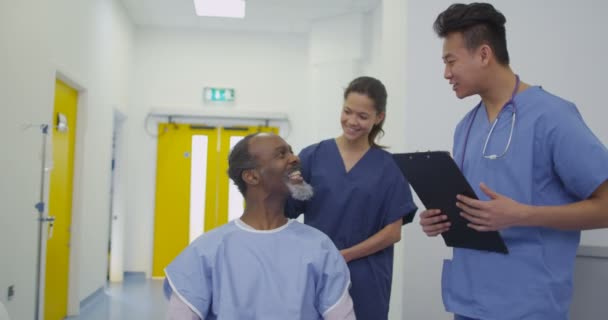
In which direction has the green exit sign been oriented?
toward the camera

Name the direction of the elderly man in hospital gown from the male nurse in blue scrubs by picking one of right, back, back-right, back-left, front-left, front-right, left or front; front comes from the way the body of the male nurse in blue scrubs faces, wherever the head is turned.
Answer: front-right

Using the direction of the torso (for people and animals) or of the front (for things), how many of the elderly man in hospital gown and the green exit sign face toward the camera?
2

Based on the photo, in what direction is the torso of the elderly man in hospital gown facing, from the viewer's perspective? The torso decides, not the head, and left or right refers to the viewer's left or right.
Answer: facing the viewer

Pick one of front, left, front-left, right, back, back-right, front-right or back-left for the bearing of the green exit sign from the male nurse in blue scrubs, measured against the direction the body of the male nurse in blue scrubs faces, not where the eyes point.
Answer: right

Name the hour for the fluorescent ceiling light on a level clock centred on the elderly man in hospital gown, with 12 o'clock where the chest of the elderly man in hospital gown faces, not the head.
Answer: The fluorescent ceiling light is roughly at 6 o'clock from the elderly man in hospital gown.

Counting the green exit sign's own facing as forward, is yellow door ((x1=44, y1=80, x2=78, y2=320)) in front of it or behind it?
in front

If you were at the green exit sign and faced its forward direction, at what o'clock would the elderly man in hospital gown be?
The elderly man in hospital gown is roughly at 12 o'clock from the green exit sign.

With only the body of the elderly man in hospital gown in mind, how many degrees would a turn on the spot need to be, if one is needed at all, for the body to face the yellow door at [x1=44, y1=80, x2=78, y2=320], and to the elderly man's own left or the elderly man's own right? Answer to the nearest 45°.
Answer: approximately 135° to the elderly man's own right

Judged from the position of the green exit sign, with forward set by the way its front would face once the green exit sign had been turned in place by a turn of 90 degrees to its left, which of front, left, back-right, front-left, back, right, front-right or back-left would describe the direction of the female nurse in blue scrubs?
right

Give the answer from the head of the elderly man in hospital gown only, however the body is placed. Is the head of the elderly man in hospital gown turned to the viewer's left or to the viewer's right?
to the viewer's right

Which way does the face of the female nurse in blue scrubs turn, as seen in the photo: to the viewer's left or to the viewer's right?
to the viewer's left

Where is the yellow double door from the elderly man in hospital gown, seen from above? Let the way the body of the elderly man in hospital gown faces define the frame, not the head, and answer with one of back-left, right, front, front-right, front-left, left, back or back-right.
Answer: back
